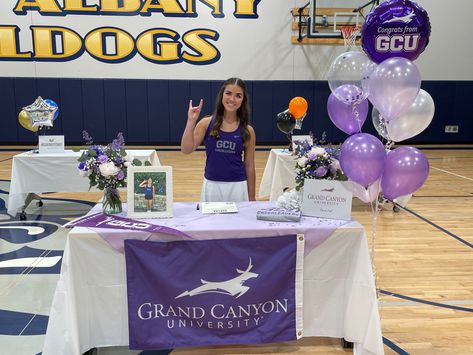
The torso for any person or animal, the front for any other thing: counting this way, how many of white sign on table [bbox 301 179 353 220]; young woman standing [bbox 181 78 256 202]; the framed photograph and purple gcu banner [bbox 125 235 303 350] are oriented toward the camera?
4

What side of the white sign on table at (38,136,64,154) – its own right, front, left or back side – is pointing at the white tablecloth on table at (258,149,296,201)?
left

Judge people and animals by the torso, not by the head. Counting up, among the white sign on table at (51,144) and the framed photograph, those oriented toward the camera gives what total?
2

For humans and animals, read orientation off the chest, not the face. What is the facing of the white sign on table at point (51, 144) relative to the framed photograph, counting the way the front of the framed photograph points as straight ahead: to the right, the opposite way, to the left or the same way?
the same way

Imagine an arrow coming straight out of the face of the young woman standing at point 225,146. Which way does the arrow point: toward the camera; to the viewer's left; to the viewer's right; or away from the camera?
toward the camera

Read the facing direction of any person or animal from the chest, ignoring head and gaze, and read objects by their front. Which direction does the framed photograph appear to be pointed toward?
toward the camera

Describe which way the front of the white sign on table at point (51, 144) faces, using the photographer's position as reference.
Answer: facing the viewer

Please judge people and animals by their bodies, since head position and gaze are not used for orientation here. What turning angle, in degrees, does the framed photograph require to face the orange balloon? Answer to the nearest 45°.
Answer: approximately 135° to its left

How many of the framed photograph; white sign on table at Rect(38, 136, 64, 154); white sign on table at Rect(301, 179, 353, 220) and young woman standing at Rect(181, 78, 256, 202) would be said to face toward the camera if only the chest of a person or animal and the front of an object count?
4

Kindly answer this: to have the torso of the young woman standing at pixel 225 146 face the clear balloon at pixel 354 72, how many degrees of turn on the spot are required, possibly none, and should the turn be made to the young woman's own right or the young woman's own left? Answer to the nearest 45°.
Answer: approximately 45° to the young woman's own left

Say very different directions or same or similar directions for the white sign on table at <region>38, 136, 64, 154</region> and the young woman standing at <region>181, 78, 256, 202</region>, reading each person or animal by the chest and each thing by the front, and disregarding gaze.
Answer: same or similar directions

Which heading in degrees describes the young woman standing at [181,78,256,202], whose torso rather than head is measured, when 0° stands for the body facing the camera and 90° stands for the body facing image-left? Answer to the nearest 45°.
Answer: approximately 0°

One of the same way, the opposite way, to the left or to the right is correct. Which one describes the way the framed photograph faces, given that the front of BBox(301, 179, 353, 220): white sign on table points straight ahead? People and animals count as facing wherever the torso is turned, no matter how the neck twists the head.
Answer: the same way

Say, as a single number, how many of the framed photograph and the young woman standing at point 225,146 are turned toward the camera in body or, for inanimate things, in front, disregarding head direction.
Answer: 2

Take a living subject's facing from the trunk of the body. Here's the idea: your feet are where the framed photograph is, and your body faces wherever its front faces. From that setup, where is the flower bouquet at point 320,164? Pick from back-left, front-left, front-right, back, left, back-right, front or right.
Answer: left
